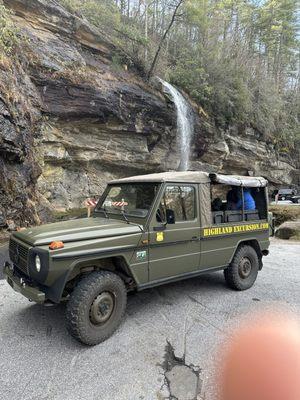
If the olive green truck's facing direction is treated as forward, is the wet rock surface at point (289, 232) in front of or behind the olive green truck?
behind

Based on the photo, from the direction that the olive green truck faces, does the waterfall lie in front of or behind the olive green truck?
behind

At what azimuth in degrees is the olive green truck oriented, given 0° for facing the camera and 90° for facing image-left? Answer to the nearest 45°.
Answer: approximately 45°
